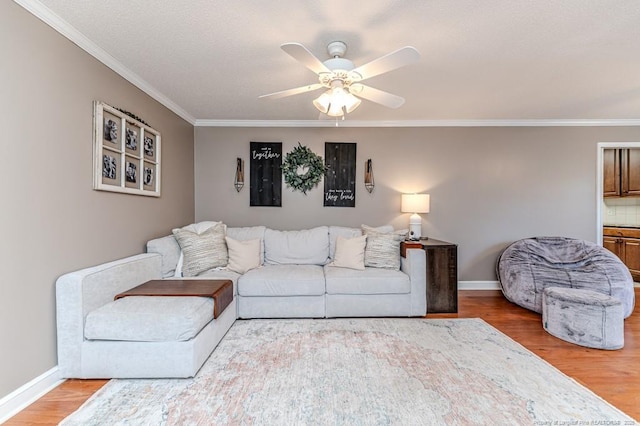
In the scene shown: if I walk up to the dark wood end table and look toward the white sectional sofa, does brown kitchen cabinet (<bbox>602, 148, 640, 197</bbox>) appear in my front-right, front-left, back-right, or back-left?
back-right

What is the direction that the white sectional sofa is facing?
toward the camera

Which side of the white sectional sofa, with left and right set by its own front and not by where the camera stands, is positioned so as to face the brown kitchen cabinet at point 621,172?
left

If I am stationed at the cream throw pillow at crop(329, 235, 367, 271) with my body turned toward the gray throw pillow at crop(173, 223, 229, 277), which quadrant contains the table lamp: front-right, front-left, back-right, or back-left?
back-right

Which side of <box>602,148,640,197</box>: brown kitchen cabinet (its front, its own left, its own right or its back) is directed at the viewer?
front

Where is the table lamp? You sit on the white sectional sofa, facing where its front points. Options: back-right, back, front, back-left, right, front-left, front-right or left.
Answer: left

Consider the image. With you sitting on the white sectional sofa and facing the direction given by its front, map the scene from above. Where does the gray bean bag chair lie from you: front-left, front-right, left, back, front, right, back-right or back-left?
left

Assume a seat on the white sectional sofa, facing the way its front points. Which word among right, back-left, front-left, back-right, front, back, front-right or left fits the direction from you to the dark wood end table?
left

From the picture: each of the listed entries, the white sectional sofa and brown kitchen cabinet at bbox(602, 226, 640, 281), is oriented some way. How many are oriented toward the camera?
2

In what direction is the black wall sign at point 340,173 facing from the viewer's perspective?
toward the camera

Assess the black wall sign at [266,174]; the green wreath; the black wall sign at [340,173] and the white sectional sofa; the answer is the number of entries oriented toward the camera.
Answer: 4

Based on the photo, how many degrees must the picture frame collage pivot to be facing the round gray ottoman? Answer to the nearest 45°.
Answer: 0° — it already faces it

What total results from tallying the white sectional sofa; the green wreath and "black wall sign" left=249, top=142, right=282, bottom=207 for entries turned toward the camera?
3

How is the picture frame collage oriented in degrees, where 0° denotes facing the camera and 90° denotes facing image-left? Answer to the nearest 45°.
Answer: approximately 315°

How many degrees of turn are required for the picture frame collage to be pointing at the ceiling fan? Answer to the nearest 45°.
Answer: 0° — it already faces it

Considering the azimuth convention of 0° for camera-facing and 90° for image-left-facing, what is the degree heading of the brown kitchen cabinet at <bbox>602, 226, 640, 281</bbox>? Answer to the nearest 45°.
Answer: approximately 0°

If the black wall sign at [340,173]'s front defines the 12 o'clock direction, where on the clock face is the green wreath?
The green wreath is roughly at 3 o'clock from the black wall sign.
